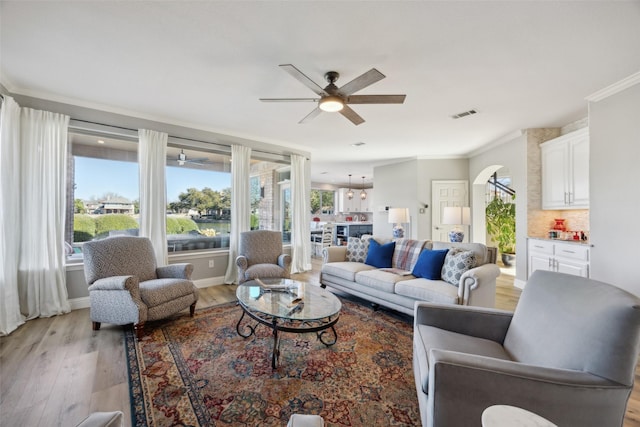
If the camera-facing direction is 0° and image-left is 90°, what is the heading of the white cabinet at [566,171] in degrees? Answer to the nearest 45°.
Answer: approximately 45°

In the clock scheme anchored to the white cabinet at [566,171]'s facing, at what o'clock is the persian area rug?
The persian area rug is roughly at 11 o'clock from the white cabinet.

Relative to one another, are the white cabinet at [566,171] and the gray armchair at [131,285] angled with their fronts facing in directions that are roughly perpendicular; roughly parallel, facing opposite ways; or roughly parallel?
roughly parallel, facing opposite ways

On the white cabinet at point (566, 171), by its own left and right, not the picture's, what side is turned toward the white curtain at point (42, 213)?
front

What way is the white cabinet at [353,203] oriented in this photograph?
toward the camera

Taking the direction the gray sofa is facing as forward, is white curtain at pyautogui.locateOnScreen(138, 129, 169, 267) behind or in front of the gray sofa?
in front

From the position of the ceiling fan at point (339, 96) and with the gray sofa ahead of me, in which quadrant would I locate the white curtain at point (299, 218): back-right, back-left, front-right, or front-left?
front-left

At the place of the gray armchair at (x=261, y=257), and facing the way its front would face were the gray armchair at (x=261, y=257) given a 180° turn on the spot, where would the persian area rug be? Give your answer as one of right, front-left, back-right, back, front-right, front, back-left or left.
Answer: back

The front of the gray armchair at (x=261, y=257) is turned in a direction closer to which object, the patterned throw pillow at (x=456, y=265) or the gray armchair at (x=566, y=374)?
the gray armchair

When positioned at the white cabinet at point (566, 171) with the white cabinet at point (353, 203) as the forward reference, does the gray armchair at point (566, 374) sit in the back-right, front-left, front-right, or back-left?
back-left

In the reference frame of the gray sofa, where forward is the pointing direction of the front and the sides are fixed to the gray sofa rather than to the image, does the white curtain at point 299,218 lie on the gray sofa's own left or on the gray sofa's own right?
on the gray sofa's own right

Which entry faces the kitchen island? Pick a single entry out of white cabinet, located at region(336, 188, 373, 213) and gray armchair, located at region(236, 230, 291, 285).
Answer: the white cabinet

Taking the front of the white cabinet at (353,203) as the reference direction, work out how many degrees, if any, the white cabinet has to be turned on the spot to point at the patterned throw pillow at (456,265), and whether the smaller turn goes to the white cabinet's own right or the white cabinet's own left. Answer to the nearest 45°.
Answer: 0° — it already faces it

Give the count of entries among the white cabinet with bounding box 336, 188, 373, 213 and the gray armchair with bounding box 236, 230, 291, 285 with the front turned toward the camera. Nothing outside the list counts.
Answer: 2

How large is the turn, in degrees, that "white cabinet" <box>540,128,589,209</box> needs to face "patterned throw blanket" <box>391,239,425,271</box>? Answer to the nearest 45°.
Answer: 0° — it already faces it

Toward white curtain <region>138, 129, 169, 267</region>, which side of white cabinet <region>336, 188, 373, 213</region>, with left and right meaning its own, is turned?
front

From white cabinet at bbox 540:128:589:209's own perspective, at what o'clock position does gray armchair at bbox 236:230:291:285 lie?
The gray armchair is roughly at 12 o'clock from the white cabinet.

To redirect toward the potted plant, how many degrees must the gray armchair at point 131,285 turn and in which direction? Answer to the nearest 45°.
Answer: approximately 45° to its left

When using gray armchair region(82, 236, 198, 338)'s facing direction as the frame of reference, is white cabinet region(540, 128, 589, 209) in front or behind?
in front

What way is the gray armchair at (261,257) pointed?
toward the camera

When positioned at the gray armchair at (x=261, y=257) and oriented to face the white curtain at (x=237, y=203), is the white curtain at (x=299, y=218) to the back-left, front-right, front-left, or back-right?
front-right

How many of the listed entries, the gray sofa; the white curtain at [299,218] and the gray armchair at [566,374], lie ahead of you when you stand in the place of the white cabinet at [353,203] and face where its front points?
3
